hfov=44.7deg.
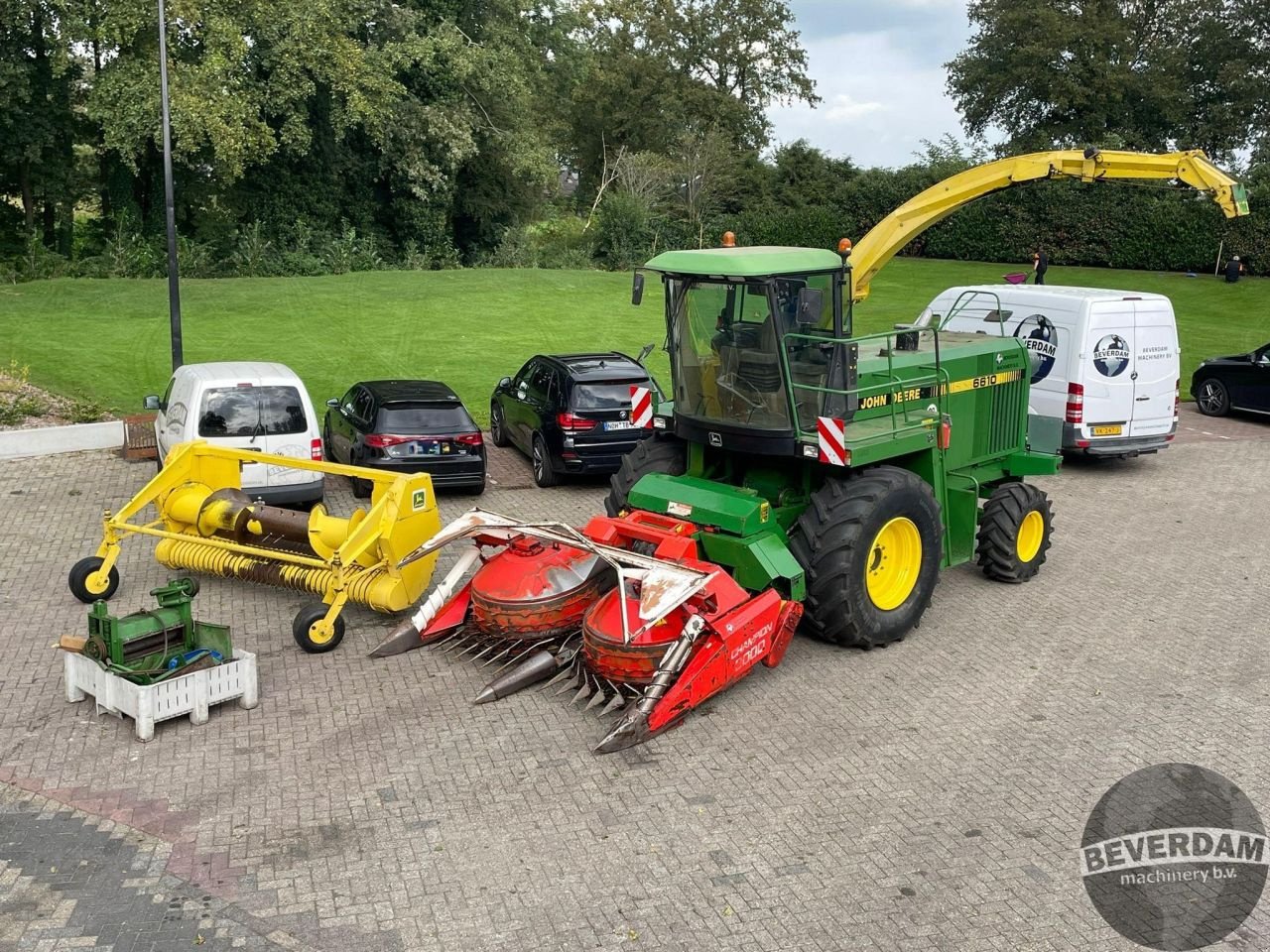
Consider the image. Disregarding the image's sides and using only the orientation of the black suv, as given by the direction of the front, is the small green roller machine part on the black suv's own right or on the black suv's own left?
on the black suv's own left

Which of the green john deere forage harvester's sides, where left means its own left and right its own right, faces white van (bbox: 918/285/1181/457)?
back

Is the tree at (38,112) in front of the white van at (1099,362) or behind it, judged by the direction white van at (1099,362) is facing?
in front

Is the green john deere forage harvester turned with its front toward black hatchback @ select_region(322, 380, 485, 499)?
no

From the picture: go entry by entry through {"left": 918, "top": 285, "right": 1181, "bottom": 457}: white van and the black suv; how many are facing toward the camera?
0

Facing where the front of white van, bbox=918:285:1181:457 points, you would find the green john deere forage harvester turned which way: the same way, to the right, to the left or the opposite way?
to the left

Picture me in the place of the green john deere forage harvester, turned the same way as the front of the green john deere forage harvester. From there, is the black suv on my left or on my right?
on my right

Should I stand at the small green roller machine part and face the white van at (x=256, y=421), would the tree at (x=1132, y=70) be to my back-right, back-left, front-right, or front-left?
front-right

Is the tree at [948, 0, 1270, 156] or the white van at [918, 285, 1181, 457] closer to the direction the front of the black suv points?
the tree

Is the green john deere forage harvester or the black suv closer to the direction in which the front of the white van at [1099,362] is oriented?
the black suv

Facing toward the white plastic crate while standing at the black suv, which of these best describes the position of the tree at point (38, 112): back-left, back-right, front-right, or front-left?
back-right

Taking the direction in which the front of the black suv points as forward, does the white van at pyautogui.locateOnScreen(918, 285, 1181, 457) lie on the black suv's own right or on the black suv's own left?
on the black suv's own right

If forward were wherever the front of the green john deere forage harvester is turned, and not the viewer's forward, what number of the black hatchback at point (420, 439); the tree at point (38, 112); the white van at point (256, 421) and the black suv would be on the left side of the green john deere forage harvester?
0

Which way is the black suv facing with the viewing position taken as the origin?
facing away from the viewer and to the left of the viewer

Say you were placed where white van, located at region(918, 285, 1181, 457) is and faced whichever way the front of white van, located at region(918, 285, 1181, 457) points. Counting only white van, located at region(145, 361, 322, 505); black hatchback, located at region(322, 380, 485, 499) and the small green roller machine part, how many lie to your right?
0

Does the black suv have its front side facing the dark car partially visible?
no

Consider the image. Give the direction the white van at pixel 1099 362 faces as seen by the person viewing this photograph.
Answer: facing away from the viewer and to the left of the viewer

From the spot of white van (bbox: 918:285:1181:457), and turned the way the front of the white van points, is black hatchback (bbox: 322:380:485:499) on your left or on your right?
on your left

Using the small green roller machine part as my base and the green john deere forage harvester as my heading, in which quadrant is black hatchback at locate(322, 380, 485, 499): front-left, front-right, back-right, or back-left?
front-left

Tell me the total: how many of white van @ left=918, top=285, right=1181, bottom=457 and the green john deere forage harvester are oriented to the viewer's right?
0

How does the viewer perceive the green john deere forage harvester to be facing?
facing the viewer and to the left of the viewer
